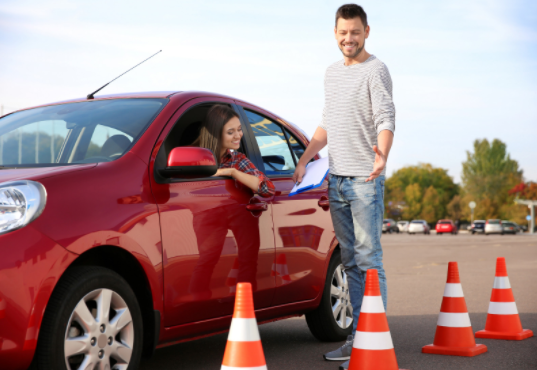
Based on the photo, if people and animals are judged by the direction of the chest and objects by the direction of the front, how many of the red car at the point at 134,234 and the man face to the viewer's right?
0

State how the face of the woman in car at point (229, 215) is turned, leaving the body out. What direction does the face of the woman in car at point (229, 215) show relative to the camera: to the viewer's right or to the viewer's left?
to the viewer's right

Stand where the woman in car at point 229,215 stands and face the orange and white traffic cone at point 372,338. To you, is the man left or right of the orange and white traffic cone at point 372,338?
left

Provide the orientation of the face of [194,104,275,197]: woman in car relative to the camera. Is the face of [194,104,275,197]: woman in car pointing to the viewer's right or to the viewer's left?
to the viewer's right

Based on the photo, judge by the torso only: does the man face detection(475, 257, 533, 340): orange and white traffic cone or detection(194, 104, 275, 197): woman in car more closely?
the woman in car

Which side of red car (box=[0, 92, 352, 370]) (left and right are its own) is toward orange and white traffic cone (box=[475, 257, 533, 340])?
back

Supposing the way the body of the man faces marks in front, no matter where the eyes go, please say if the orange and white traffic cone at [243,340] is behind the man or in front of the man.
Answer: in front

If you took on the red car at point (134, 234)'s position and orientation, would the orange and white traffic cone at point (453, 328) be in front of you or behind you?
behind

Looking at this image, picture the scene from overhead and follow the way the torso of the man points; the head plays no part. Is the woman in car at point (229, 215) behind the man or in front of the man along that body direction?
in front

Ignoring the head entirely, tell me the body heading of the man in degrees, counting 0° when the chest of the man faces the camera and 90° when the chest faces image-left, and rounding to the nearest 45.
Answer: approximately 45°
